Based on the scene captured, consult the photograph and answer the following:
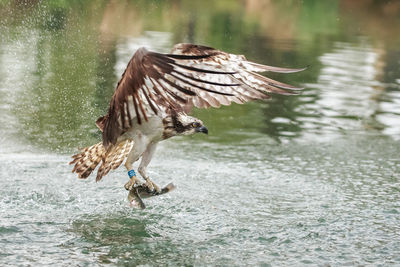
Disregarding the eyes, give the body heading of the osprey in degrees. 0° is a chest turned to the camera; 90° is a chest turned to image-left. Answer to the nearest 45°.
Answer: approximately 270°
